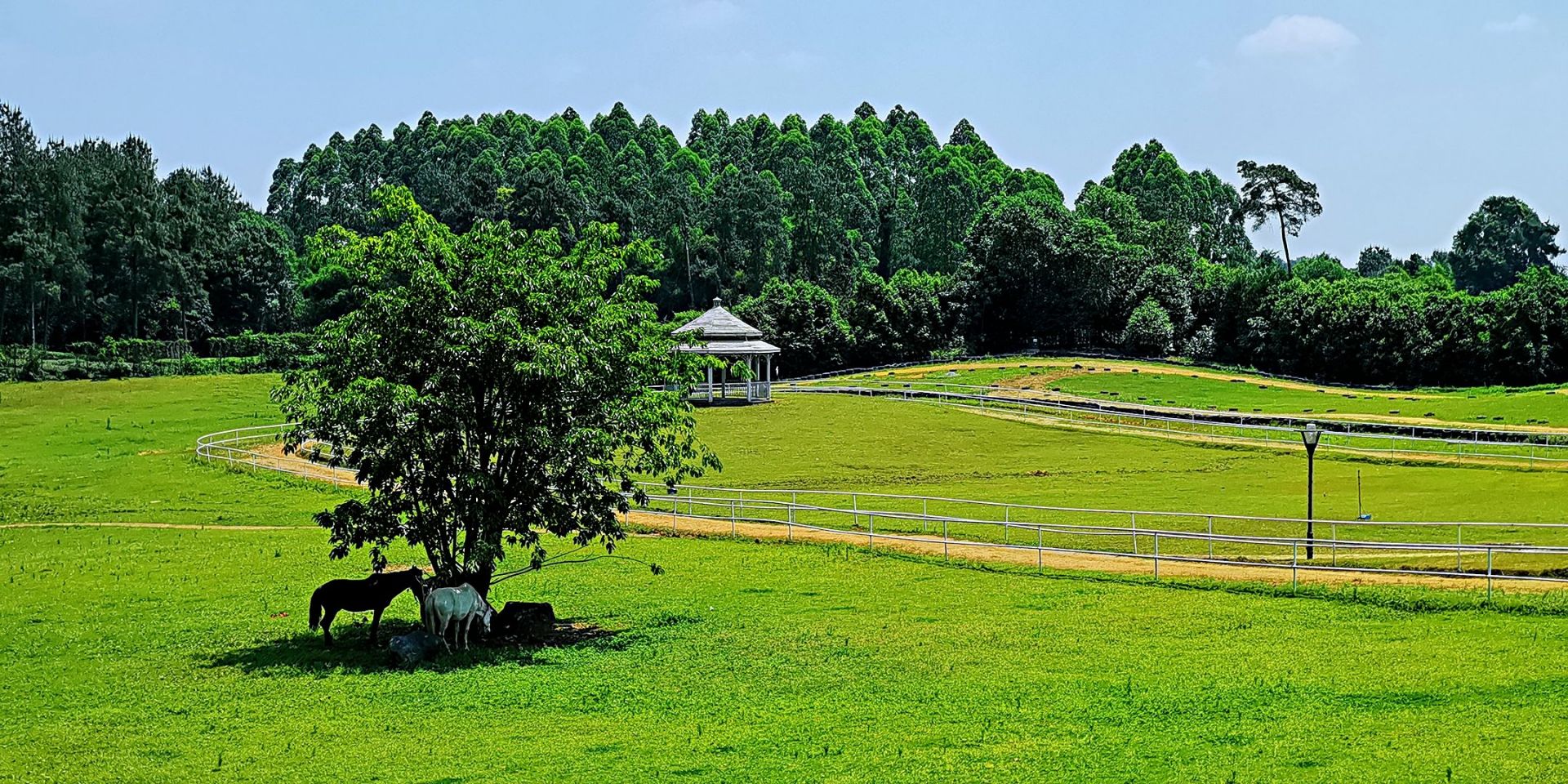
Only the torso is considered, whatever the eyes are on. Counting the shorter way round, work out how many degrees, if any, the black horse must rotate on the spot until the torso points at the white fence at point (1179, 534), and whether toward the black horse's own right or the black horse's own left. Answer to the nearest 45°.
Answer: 0° — it already faces it

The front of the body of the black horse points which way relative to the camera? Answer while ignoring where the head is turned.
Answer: to the viewer's right

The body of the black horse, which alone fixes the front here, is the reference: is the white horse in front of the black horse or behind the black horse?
in front
